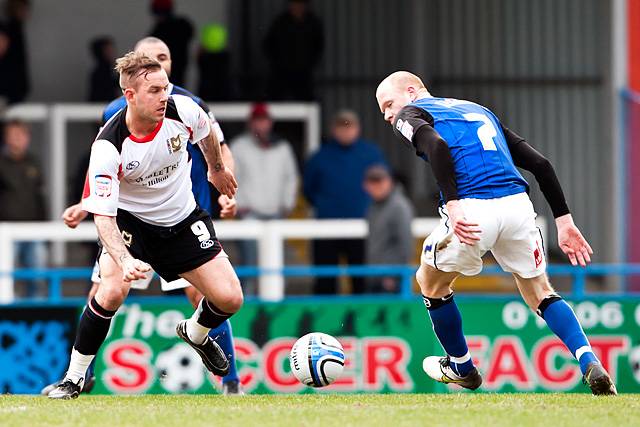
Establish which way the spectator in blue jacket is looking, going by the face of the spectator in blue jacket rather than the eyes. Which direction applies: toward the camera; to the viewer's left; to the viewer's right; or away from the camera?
toward the camera

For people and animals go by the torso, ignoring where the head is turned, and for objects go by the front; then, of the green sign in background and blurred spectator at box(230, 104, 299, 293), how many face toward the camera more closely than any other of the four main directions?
2

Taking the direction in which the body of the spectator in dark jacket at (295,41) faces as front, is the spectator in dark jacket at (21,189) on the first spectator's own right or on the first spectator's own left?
on the first spectator's own right

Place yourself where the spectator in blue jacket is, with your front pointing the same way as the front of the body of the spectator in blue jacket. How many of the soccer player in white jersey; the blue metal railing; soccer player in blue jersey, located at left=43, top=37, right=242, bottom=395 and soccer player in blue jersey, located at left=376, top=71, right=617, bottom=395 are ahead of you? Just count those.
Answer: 4

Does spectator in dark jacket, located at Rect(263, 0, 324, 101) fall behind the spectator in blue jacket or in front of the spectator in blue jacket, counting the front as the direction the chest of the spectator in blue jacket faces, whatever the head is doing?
behind

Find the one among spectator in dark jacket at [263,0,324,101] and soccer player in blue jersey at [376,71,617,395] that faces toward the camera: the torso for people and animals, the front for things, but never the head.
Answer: the spectator in dark jacket

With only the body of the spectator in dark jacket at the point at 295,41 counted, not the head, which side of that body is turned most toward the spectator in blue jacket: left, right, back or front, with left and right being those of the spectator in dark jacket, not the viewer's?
front

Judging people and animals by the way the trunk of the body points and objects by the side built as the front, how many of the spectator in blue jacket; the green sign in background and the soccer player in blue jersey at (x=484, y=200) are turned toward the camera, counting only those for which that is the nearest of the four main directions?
2

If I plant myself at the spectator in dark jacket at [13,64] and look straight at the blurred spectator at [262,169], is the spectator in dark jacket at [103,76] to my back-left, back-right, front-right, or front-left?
front-left

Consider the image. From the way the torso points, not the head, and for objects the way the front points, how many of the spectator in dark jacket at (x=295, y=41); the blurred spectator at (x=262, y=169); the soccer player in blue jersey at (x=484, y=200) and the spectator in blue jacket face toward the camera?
3

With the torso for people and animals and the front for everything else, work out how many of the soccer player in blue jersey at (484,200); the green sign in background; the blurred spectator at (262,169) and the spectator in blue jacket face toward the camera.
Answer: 3

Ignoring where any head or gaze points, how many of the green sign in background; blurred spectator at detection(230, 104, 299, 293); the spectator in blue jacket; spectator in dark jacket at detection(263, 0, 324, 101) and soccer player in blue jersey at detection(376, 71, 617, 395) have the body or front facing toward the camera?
4

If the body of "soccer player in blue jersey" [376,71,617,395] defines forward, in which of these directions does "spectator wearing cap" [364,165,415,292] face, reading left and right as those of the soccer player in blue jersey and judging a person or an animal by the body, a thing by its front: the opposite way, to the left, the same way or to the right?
to the left

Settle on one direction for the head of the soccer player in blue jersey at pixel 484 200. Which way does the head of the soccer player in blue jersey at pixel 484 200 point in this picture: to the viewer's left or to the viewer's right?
to the viewer's left

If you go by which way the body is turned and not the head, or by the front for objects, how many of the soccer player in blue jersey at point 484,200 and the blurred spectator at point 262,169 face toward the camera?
1

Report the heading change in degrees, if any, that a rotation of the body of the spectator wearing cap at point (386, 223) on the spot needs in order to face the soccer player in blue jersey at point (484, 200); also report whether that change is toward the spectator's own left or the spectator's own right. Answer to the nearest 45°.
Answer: approximately 45° to the spectator's own left

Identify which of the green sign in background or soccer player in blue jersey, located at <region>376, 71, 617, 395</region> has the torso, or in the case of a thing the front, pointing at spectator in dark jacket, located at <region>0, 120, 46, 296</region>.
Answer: the soccer player in blue jersey

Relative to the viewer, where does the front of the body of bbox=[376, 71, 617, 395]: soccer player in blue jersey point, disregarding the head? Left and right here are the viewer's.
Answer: facing away from the viewer and to the left of the viewer

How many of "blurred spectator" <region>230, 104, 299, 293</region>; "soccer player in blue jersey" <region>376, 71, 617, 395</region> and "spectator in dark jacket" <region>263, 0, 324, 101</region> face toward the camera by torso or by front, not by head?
2

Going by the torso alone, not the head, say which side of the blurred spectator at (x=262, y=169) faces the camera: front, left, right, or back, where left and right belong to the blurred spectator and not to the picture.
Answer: front
